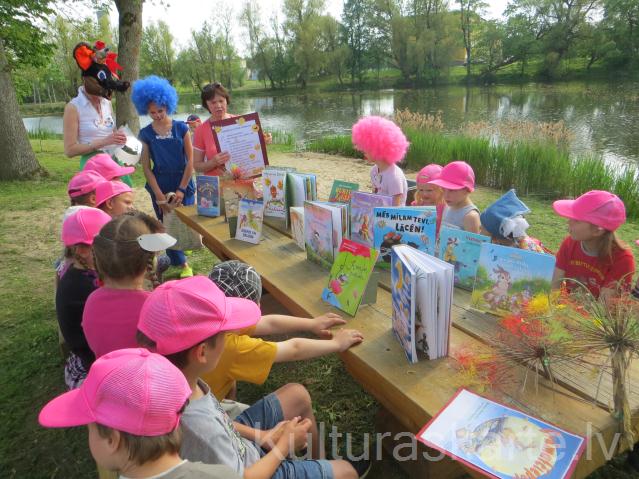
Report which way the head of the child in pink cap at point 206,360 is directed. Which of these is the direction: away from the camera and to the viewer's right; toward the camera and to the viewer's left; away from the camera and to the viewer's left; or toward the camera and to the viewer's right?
away from the camera and to the viewer's right

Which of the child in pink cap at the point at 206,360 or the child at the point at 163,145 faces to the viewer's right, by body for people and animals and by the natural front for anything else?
the child in pink cap

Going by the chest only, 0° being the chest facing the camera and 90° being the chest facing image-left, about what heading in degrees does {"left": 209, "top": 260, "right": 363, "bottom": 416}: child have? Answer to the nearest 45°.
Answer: approximately 270°

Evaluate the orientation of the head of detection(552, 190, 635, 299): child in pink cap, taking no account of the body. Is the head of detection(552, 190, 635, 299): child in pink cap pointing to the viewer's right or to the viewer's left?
to the viewer's left

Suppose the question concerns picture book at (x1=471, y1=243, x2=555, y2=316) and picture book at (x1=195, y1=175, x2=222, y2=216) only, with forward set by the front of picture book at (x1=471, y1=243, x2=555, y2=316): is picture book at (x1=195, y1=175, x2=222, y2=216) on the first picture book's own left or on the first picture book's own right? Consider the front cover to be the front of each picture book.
on the first picture book's own right

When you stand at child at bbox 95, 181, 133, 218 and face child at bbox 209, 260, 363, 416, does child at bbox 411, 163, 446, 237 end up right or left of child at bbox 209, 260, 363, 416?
left

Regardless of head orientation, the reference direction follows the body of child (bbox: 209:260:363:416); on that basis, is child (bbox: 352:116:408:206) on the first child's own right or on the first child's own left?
on the first child's own left

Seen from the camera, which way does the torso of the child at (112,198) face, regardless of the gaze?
to the viewer's right

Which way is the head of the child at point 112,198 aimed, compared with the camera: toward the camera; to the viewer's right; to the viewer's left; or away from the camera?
to the viewer's right

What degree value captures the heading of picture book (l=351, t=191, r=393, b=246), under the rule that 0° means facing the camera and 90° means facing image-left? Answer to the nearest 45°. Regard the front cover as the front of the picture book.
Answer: approximately 45°

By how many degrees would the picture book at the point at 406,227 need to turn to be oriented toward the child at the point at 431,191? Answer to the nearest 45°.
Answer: approximately 180°
